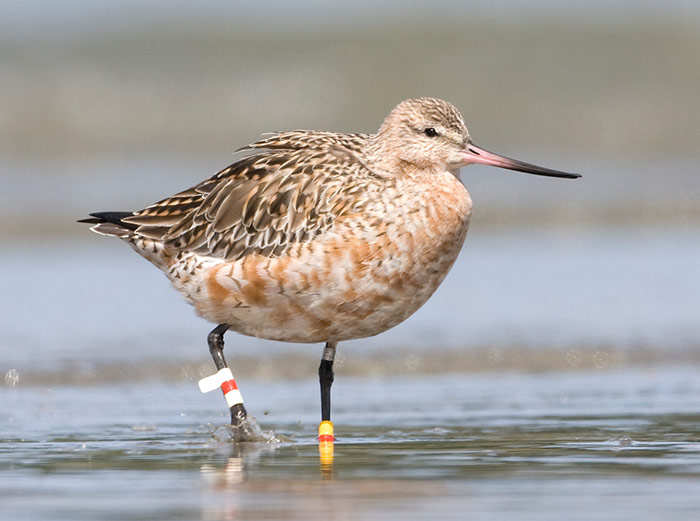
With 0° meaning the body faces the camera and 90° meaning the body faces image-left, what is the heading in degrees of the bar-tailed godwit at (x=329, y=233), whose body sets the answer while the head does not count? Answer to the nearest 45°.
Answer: approximately 270°
